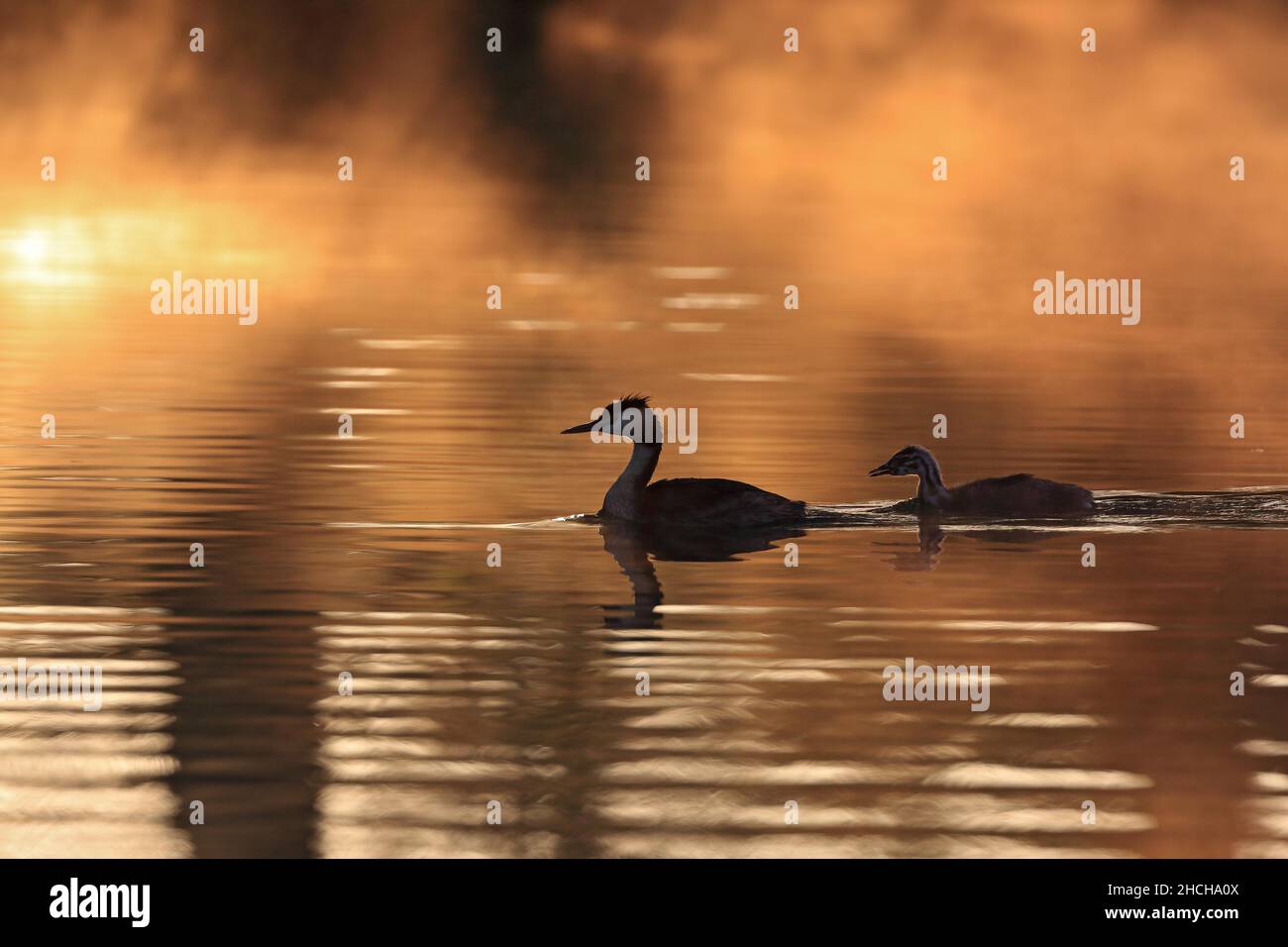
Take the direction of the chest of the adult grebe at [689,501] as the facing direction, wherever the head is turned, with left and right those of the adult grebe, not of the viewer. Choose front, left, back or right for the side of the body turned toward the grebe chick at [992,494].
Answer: back

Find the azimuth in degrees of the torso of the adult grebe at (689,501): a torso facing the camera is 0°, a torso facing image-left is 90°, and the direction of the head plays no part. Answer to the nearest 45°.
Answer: approximately 90°

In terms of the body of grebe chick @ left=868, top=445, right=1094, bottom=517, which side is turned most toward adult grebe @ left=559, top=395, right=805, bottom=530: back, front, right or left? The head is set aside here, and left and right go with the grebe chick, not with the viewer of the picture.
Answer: front

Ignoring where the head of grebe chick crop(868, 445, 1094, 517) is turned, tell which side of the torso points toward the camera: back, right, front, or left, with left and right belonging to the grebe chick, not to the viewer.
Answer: left

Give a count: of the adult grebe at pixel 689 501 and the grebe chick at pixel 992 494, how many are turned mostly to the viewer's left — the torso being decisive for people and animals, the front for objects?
2
